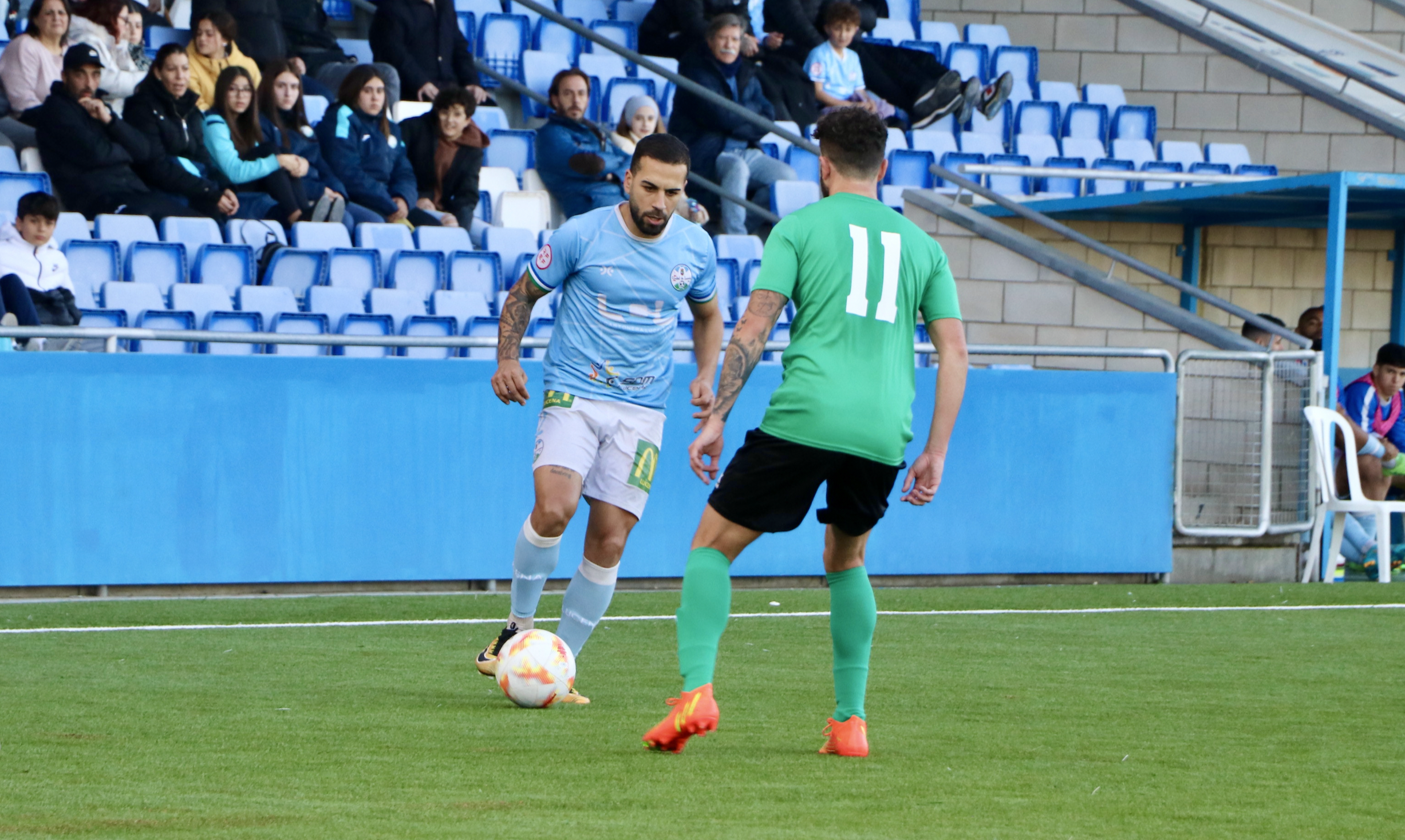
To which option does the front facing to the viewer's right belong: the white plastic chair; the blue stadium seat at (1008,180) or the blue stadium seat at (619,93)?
the white plastic chair

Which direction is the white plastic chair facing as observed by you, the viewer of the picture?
facing to the right of the viewer

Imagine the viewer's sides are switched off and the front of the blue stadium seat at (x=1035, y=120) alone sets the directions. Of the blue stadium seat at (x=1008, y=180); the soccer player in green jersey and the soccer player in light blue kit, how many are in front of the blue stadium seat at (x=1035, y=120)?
3

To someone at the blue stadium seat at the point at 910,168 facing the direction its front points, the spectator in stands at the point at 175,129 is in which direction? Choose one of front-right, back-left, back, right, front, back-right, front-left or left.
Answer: front-right

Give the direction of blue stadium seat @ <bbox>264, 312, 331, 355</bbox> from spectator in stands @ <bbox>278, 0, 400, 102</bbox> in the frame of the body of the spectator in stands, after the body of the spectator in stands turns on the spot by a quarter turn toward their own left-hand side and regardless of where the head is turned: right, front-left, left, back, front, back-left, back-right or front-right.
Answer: back-right

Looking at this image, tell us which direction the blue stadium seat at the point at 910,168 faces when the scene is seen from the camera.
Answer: facing the viewer

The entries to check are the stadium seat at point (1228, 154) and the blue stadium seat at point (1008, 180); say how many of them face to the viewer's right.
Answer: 0

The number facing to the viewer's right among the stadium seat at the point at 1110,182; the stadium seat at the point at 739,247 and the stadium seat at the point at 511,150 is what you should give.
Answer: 0

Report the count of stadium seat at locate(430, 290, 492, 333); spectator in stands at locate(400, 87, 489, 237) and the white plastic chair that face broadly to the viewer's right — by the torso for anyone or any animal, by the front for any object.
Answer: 1

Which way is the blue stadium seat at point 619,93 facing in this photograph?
toward the camera

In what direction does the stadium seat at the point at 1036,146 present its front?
toward the camera
